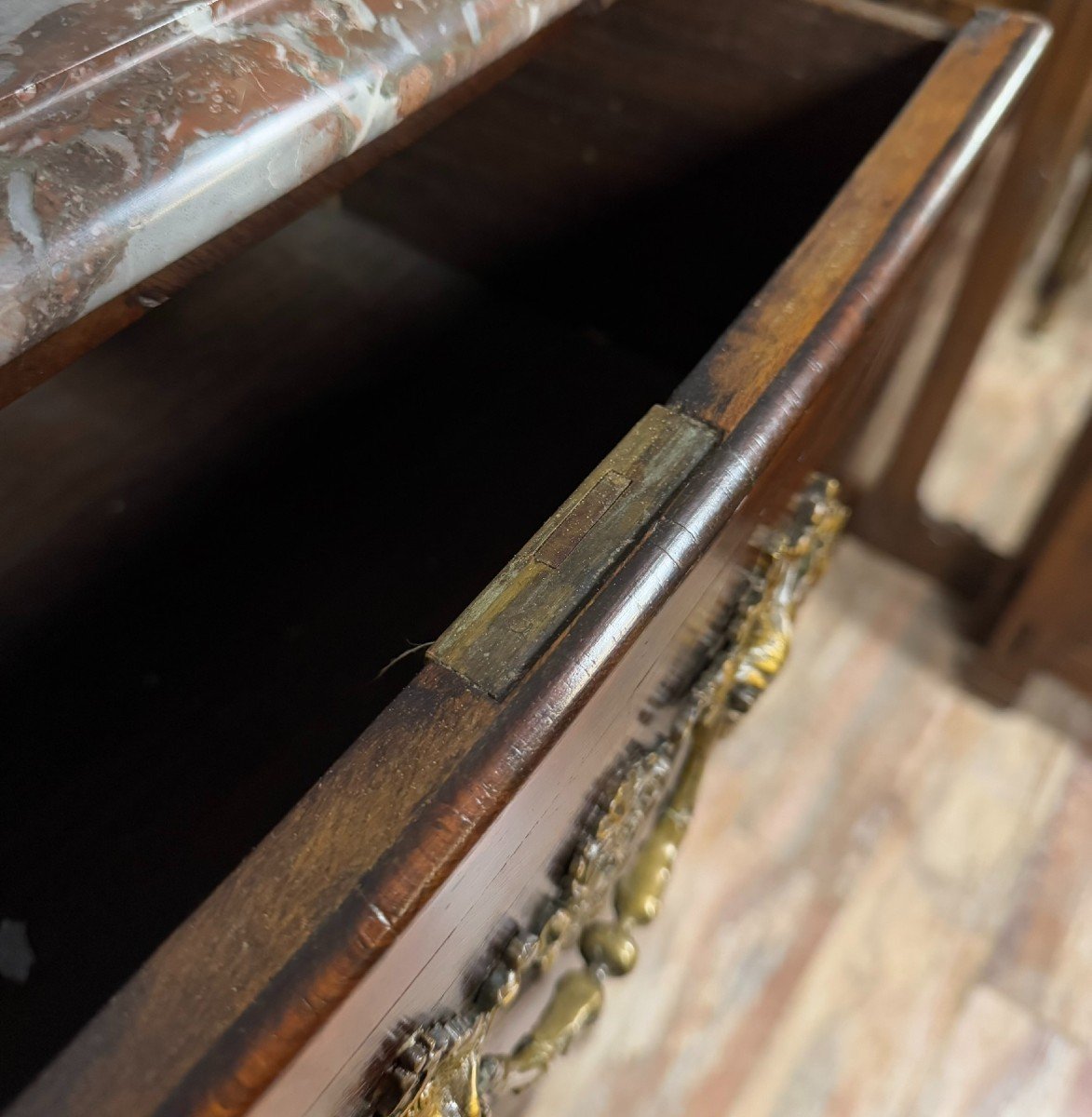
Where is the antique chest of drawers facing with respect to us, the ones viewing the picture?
facing the viewer and to the right of the viewer
